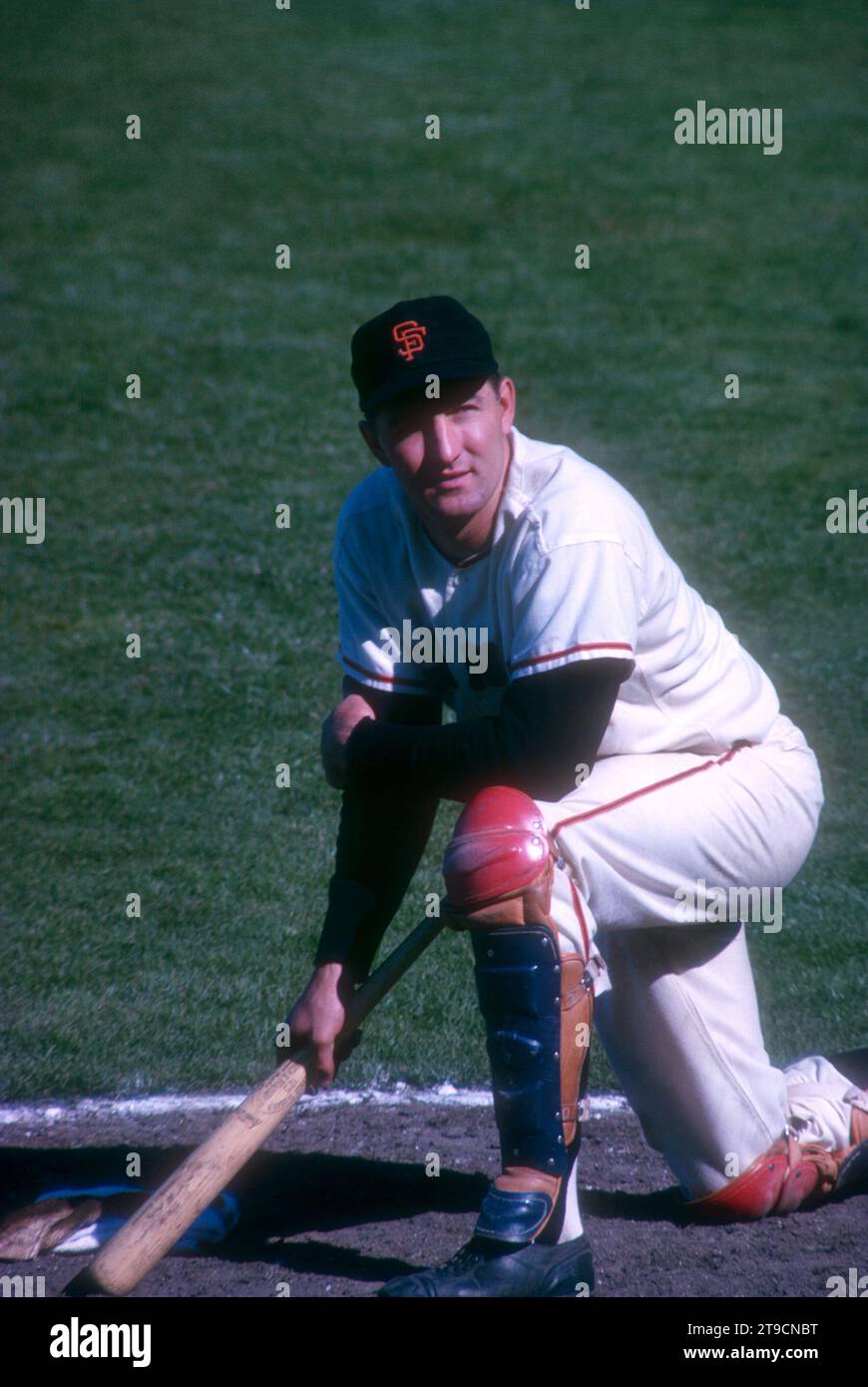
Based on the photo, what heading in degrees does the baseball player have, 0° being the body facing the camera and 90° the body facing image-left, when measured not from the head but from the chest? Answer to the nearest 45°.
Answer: approximately 45°
